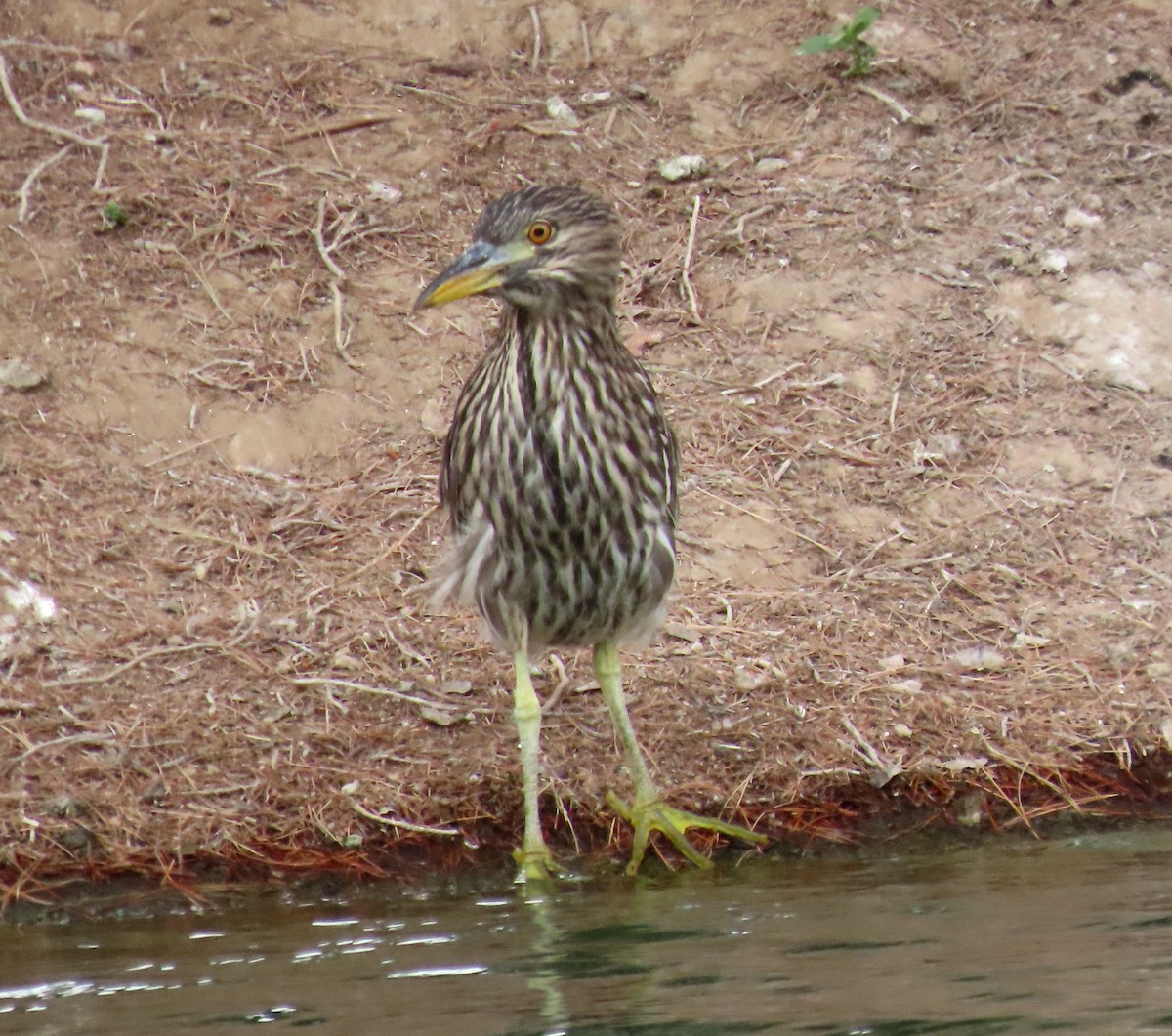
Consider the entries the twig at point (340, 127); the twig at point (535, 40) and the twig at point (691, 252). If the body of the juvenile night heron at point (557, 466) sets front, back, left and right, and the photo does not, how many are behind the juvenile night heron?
3

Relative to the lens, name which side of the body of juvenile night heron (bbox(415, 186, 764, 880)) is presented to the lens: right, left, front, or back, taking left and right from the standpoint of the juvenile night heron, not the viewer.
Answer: front

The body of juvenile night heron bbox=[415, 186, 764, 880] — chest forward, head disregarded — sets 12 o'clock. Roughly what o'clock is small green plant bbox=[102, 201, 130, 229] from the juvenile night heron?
The small green plant is roughly at 5 o'clock from the juvenile night heron.

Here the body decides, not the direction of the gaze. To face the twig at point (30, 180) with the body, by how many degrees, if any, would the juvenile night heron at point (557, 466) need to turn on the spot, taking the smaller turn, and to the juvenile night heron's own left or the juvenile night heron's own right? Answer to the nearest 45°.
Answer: approximately 135° to the juvenile night heron's own right

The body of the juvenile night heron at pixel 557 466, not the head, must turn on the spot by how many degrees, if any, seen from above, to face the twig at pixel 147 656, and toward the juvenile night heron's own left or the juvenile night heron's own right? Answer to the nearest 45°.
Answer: approximately 135° to the juvenile night heron's own right

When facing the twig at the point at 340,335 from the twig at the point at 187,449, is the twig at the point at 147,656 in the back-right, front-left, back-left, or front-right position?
back-right

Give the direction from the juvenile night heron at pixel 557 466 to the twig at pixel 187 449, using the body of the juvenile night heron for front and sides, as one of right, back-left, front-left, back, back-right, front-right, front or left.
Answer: back-right
